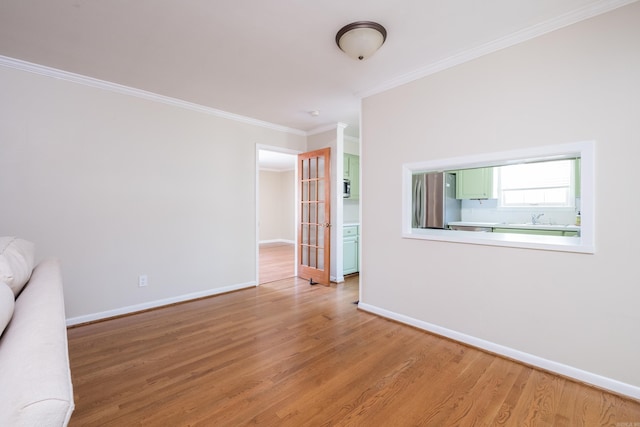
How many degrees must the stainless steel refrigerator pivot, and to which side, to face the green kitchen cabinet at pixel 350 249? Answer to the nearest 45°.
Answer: approximately 45° to its right

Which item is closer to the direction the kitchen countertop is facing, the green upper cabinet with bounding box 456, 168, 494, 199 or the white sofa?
the white sofa

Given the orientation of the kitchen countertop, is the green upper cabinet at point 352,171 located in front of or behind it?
in front

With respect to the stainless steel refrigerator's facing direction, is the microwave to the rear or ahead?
ahead

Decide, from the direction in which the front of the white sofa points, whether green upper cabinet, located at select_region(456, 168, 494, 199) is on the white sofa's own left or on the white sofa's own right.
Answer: on the white sofa's own left

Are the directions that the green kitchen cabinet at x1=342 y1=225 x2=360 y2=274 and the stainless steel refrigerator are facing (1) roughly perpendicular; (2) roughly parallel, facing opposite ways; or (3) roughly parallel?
roughly perpendicular
